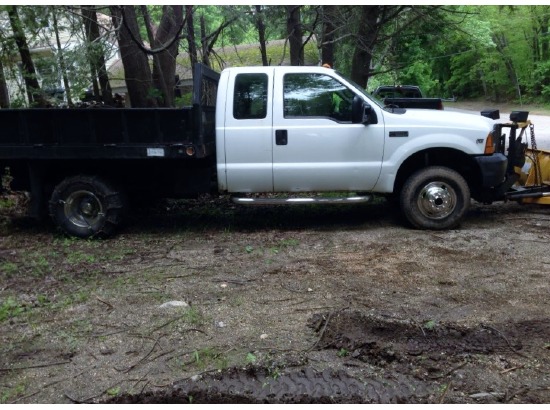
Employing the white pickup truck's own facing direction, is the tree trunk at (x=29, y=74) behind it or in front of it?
behind

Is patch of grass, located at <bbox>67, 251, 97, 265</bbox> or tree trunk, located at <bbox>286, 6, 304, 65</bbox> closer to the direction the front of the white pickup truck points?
the tree trunk

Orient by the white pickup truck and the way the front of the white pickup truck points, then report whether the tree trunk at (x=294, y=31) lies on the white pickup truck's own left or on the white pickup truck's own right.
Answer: on the white pickup truck's own left

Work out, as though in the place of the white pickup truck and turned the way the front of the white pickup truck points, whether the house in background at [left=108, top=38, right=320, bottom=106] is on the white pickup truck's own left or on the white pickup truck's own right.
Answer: on the white pickup truck's own left

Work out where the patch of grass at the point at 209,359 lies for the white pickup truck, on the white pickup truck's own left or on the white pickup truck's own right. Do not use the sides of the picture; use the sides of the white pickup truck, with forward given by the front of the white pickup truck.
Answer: on the white pickup truck's own right

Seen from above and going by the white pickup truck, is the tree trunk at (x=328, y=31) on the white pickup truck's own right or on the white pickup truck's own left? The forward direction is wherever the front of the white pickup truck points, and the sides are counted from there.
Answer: on the white pickup truck's own left

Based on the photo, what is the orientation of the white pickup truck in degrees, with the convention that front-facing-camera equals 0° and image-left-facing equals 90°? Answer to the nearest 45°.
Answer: approximately 270°

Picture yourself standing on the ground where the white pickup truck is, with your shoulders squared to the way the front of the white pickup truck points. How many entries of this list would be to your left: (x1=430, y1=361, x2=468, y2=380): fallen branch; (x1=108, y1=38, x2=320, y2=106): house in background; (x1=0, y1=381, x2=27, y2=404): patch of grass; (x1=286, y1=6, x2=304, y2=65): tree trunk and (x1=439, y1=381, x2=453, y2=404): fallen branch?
2

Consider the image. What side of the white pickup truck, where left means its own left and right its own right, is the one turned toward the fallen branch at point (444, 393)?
right
